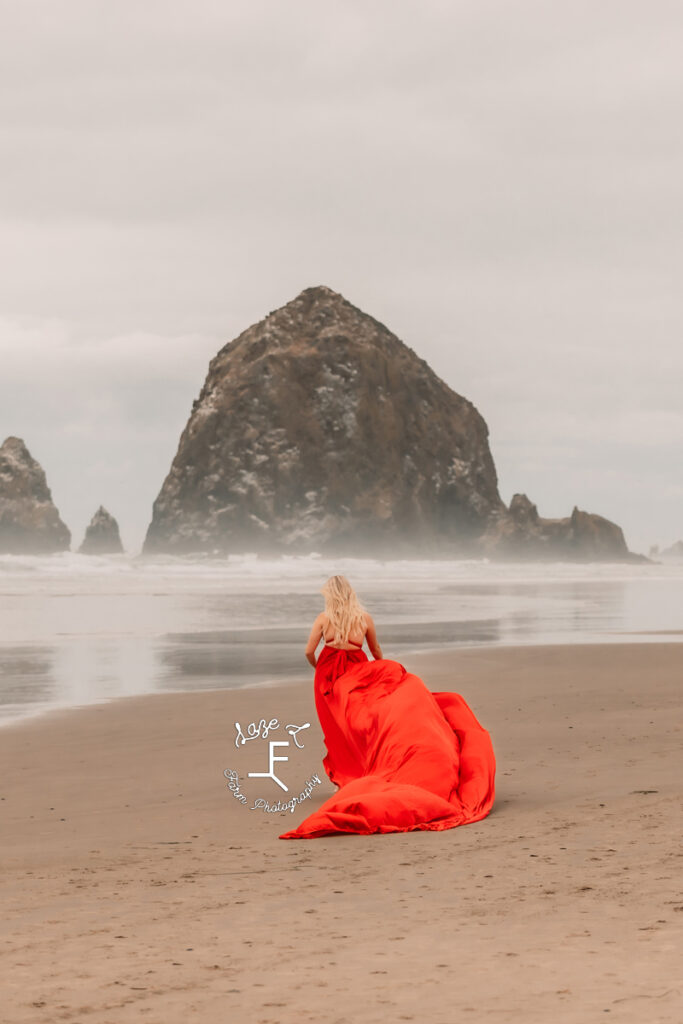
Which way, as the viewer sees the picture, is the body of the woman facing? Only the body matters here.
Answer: away from the camera

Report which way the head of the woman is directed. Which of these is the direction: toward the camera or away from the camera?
away from the camera
